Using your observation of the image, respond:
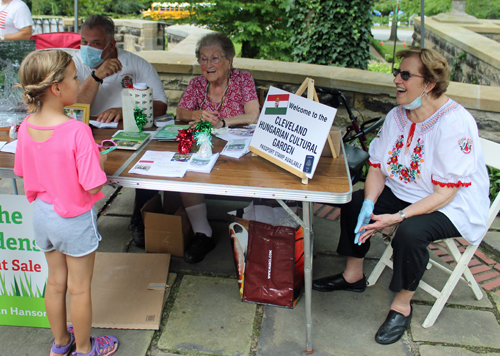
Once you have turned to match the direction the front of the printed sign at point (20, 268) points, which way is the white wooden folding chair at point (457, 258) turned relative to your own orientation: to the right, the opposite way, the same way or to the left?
to the right

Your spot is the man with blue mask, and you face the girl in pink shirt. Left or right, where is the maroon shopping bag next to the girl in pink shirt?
left

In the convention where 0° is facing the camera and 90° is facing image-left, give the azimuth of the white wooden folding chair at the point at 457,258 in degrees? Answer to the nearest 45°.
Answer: approximately 45°

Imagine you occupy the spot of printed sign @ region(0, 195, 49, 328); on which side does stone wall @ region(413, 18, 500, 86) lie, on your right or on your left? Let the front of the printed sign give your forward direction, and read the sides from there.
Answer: on your left

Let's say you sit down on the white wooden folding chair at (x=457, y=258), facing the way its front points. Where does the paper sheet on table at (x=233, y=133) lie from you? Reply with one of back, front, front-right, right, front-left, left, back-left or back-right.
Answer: front-right

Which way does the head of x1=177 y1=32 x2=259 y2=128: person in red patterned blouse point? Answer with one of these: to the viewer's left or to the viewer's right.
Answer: to the viewer's left

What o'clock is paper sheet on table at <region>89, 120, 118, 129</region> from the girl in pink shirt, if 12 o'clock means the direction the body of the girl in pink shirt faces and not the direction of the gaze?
The paper sheet on table is roughly at 11 o'clock from the girl in pink shirt.

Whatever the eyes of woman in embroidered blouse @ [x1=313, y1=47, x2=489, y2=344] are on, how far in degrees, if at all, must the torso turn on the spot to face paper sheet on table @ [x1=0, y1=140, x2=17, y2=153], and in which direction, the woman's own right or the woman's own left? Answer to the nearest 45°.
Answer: approximately 45° to the woman's own right

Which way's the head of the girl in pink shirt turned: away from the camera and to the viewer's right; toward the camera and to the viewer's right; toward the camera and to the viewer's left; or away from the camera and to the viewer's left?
away from the camera and to the viewer's right
